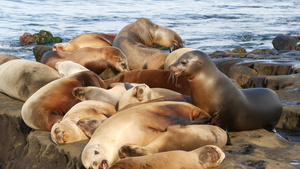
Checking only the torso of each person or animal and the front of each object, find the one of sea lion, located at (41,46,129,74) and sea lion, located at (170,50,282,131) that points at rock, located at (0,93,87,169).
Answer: sea lion, located at (170,50,282,131)

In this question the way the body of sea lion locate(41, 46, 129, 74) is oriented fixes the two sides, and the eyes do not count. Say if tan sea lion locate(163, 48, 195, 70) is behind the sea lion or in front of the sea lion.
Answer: in front

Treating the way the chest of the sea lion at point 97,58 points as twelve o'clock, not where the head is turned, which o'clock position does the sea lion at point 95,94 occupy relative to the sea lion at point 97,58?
the sea lion at point 95,94 is roughly at 3 o'clock from the sea lion at point 97,58.

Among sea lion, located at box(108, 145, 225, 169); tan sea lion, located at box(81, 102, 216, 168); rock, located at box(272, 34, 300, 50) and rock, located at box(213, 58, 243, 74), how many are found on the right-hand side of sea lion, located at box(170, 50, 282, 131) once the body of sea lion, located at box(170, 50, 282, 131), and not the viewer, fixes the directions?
2

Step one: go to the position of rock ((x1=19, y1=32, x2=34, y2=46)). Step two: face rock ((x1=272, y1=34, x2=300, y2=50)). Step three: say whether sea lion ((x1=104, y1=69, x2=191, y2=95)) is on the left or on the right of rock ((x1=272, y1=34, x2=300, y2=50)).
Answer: right

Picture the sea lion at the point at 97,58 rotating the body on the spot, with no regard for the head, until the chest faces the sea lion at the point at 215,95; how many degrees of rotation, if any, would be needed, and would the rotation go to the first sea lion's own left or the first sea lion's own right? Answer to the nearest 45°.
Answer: approximately 90° to the first sea lion's own right

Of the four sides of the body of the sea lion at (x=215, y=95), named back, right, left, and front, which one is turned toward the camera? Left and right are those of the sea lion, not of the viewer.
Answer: left

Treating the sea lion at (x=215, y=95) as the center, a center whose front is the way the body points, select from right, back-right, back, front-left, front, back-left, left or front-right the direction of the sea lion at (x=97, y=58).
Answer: front-right

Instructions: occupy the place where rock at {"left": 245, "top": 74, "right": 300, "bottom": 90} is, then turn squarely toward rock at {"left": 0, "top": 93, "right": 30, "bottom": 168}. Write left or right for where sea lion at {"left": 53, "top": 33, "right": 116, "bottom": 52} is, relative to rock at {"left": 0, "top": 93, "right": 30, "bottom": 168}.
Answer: right

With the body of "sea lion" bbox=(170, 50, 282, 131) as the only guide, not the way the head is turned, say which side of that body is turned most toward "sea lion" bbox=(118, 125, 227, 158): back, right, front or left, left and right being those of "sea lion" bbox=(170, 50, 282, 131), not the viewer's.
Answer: front
